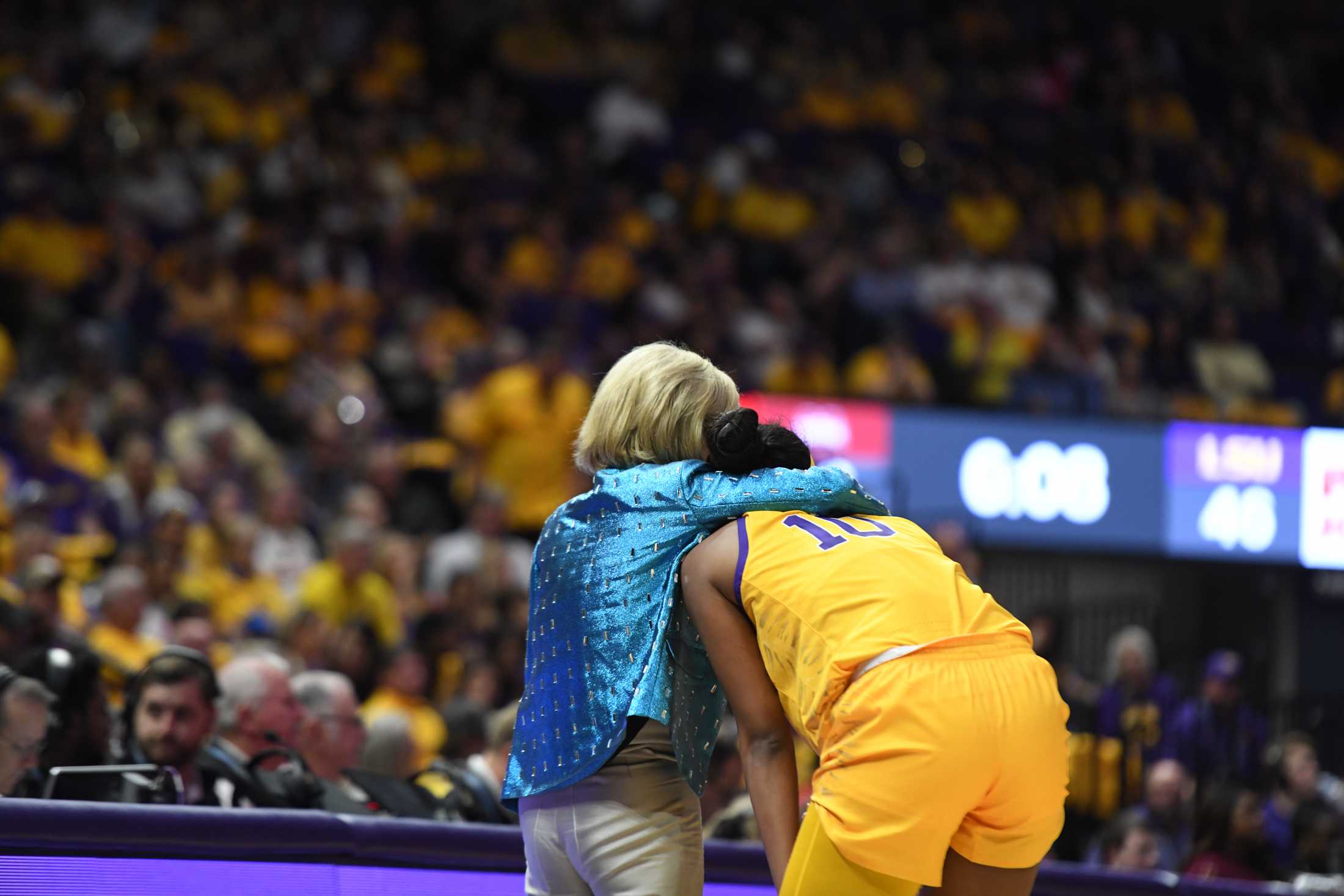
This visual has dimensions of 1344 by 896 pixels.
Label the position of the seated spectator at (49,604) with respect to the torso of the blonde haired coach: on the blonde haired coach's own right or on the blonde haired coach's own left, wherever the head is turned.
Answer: on the blonde haired coach's own left

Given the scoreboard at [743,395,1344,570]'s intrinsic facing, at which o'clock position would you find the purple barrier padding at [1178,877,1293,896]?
The purple barrier padding is roughly at 12 o'clock from the scoreboard.

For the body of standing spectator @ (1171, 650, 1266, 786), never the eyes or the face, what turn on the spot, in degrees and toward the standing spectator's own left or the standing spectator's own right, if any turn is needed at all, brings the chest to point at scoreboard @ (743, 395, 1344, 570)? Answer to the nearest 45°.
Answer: approximately 135° to the standing spectator's own right

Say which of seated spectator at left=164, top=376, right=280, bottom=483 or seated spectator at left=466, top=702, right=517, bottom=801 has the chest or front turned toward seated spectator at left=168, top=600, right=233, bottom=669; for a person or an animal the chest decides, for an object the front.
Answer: seated spectator at left=164, top=376, right=280, bottom=483

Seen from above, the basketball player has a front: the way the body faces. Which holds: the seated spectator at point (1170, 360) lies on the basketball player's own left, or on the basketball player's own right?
on the basketball player's own right

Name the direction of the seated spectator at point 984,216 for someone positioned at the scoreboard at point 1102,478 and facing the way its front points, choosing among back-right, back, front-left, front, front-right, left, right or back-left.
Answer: back

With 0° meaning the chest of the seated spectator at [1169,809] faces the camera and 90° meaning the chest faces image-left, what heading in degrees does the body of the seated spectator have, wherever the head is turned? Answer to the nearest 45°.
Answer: approximately 45°

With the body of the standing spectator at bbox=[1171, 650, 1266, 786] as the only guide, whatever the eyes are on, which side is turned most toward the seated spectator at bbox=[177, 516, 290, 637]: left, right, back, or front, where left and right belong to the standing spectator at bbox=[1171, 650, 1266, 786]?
right

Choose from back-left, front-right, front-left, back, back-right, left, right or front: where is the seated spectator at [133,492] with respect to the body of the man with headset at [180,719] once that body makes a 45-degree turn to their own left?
back
